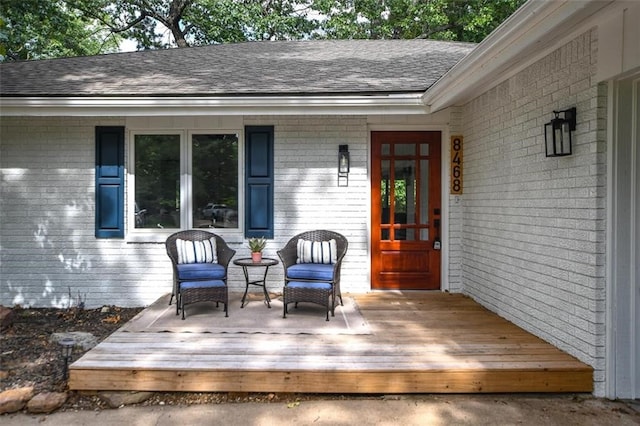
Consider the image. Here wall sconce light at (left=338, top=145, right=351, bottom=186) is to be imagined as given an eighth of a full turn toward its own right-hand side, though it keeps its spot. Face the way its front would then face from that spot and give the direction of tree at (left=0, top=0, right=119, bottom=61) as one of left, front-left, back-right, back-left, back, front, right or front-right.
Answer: right

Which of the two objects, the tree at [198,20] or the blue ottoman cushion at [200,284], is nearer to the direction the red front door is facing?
the blue ottoman cushion

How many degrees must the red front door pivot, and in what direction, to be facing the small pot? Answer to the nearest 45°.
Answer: approximately 45° to its right

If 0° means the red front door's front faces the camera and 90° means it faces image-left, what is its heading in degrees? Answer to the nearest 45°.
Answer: approximately 0°

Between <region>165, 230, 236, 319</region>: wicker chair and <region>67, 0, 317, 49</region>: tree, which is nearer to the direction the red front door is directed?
the wicker chair

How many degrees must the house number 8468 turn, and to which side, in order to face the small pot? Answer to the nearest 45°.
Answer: approximately 45° to its right

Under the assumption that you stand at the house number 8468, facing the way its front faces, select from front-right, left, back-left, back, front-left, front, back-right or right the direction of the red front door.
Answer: right

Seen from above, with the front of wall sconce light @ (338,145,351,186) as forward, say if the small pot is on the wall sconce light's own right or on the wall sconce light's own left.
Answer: on the wall sconce light's own right

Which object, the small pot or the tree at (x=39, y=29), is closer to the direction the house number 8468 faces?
the small pot

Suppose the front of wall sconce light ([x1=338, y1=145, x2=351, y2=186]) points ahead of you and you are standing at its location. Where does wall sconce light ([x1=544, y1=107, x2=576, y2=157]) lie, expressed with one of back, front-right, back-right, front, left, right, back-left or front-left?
front-left

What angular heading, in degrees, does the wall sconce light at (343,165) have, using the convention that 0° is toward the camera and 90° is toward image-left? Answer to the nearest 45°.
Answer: approximately 0°
